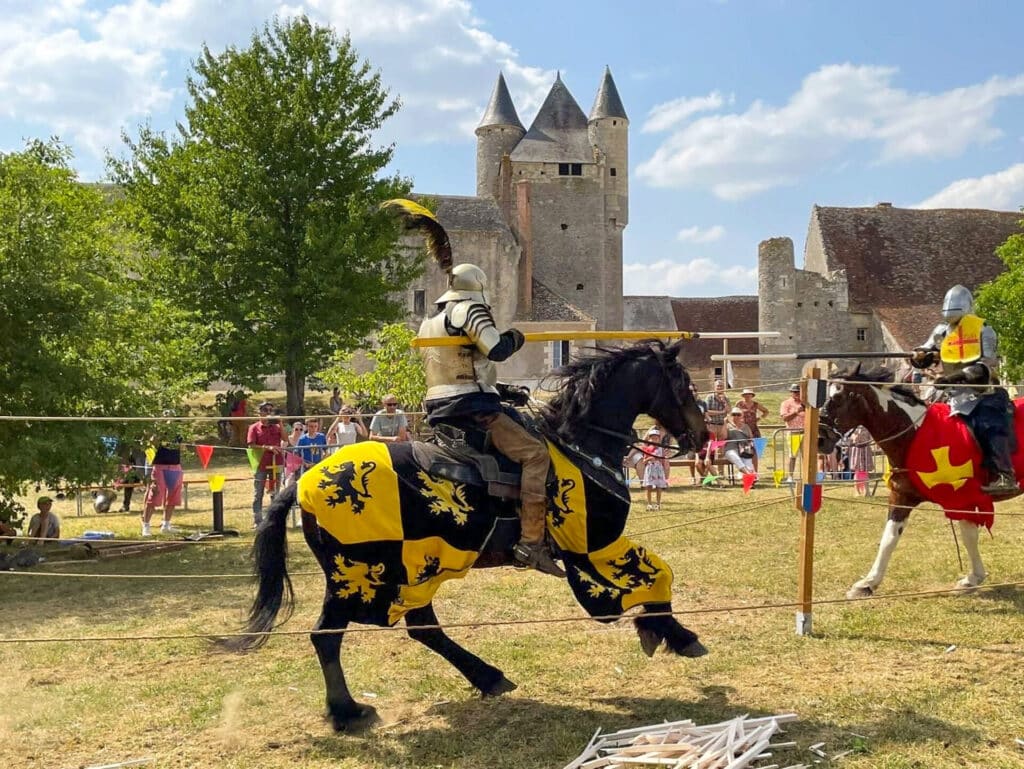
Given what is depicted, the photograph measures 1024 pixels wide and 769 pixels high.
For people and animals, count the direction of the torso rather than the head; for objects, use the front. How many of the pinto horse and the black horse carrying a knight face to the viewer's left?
1

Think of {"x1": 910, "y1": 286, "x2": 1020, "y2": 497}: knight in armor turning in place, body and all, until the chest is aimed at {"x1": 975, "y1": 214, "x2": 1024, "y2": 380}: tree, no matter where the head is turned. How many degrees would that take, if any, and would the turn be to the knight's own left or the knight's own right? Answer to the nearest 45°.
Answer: approximately 135° to the knight's own right

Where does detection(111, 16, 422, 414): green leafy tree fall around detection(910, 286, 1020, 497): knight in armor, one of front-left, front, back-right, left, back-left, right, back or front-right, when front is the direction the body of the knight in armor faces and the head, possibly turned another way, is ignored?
right

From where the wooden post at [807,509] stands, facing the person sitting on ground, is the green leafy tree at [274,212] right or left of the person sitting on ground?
right

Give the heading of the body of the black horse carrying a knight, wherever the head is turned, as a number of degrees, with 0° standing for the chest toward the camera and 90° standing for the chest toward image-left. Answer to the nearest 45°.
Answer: approximately 270°

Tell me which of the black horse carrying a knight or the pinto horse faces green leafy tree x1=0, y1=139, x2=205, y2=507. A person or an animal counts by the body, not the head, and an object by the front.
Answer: the pinto horse

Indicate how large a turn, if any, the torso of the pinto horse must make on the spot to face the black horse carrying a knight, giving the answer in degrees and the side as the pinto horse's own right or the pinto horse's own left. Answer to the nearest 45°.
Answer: approximately 45° to the pinto horse's own left

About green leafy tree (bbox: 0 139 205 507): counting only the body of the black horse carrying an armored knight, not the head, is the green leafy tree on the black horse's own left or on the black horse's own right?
on the black horse's own left

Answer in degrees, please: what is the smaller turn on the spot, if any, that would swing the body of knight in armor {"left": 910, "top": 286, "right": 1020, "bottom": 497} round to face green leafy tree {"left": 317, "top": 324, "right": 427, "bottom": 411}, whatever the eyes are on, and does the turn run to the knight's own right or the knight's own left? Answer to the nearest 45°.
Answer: approximately 90° to the knight's own right

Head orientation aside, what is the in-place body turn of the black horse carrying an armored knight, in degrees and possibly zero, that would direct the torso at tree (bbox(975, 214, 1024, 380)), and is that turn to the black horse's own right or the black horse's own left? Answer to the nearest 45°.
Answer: approximately 45° to the black horse's own left

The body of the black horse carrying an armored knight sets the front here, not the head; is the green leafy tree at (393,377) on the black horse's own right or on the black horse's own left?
on the black horse's own left

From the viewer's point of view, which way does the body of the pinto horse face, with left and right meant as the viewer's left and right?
facing to the left of the viewer

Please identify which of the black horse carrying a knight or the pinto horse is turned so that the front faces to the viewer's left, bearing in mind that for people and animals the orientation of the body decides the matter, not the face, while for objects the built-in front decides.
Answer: the pinto horse
